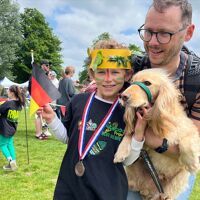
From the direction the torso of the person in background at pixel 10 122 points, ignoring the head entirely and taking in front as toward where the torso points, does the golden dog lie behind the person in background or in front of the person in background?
behind

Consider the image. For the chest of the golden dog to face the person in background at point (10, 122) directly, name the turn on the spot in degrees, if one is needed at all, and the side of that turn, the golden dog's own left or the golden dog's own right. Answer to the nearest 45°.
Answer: approximately 90° to the golden dog's own right

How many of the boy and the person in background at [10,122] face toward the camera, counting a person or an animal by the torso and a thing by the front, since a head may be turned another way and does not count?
1

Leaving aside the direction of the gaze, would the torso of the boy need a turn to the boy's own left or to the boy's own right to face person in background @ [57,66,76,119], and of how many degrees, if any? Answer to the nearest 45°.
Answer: approximately 180°

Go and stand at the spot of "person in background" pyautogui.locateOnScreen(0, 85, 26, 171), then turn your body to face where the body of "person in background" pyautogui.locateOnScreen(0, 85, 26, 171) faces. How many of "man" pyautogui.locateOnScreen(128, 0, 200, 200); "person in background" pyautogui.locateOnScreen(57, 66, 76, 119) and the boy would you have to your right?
1
